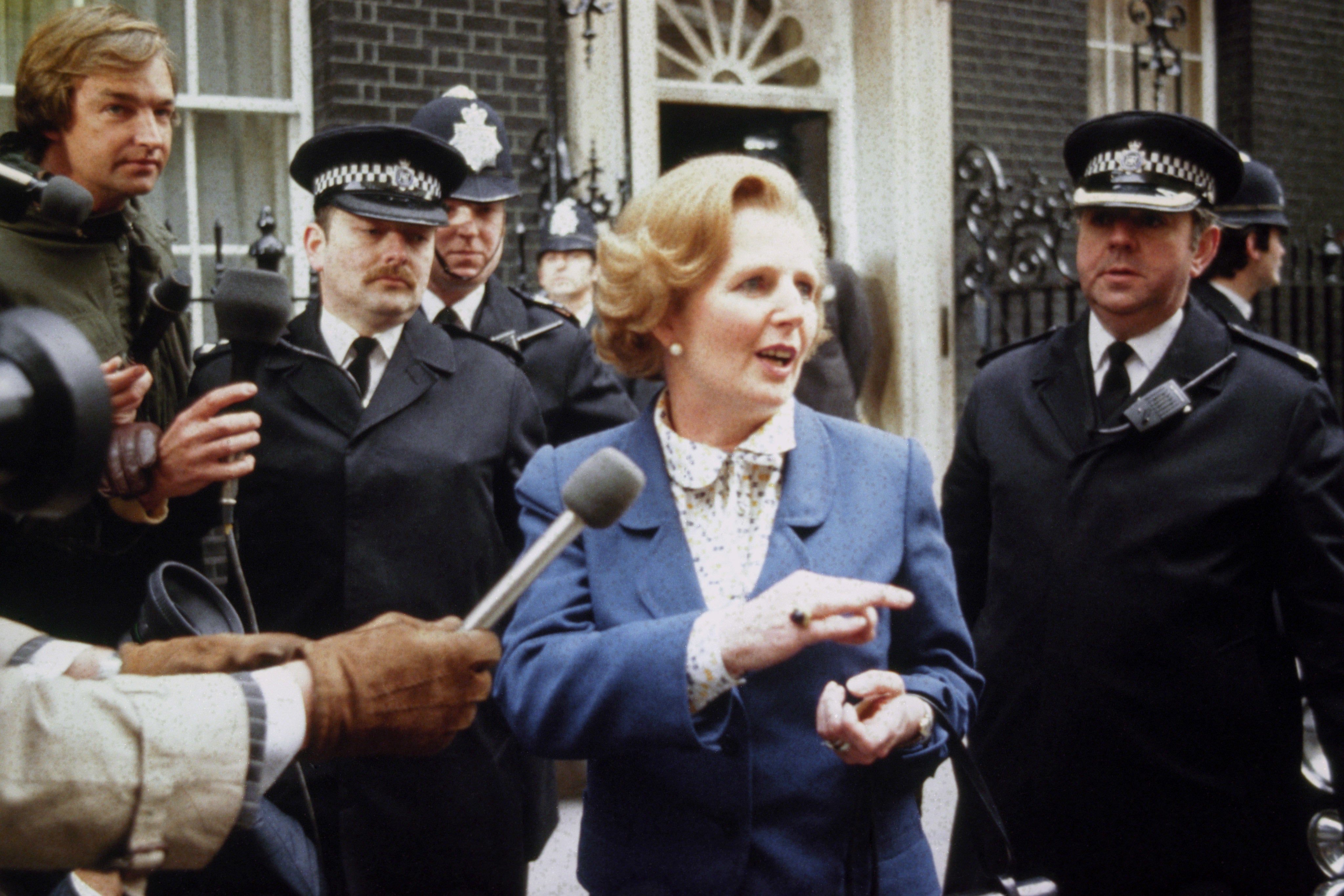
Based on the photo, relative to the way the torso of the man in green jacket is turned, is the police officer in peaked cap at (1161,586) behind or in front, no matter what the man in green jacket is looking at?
in front

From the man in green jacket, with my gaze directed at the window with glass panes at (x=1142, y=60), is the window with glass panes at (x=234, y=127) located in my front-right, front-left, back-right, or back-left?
front-left

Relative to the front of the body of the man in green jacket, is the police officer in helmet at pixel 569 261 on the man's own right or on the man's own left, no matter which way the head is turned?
on the man's own left

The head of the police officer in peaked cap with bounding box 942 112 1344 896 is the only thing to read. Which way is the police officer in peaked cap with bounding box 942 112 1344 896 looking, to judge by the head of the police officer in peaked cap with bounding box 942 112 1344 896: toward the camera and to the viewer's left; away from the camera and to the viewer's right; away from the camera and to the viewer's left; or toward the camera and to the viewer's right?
toward the camera and to the viewer's left

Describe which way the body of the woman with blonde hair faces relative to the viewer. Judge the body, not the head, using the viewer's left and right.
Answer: facing the viewer

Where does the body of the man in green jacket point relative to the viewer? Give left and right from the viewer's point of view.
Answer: facing the viewer and to the right of the viewer
